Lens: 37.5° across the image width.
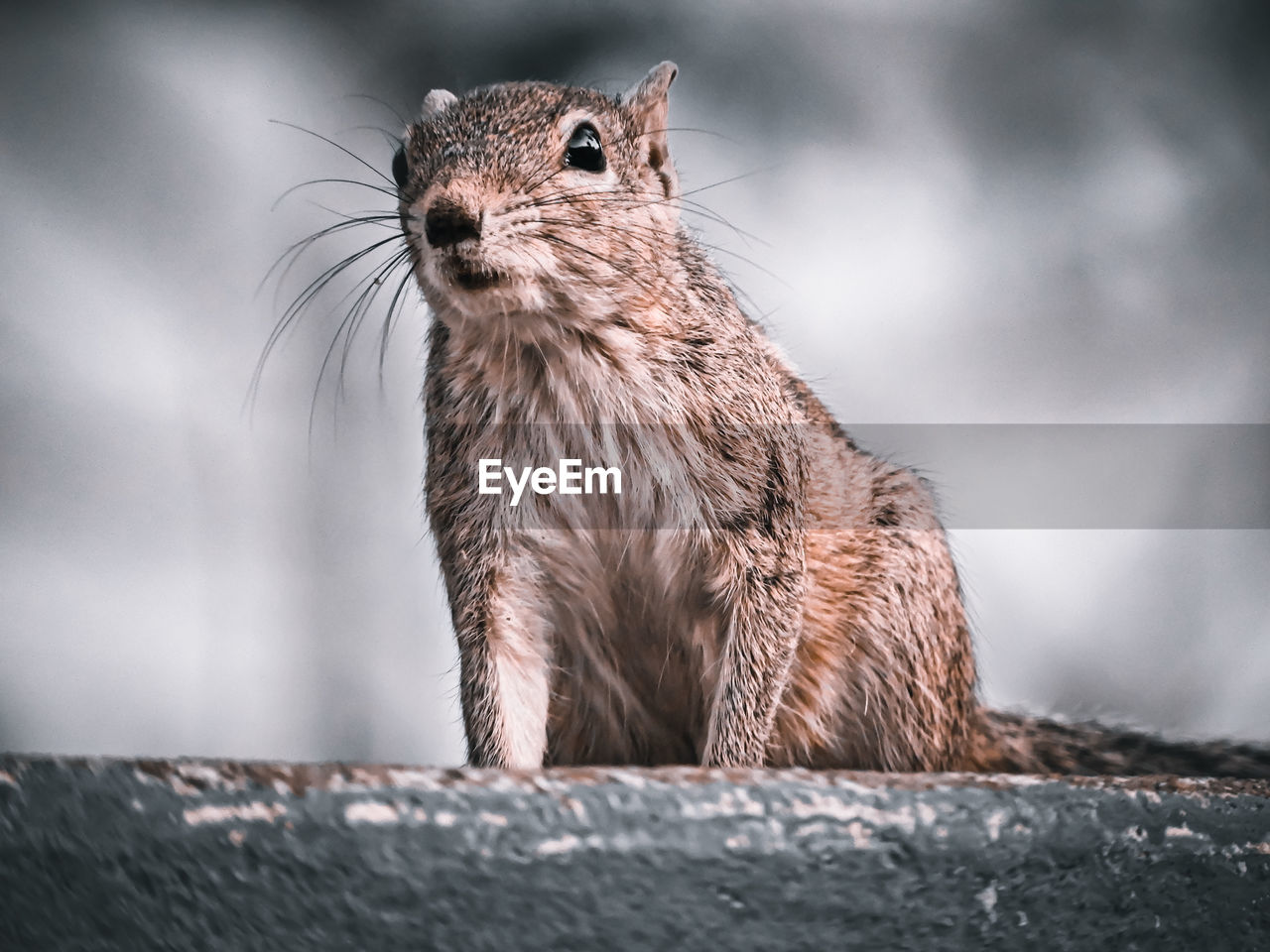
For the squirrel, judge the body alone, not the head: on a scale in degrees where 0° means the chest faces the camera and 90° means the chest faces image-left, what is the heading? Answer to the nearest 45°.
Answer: approximately 45°
